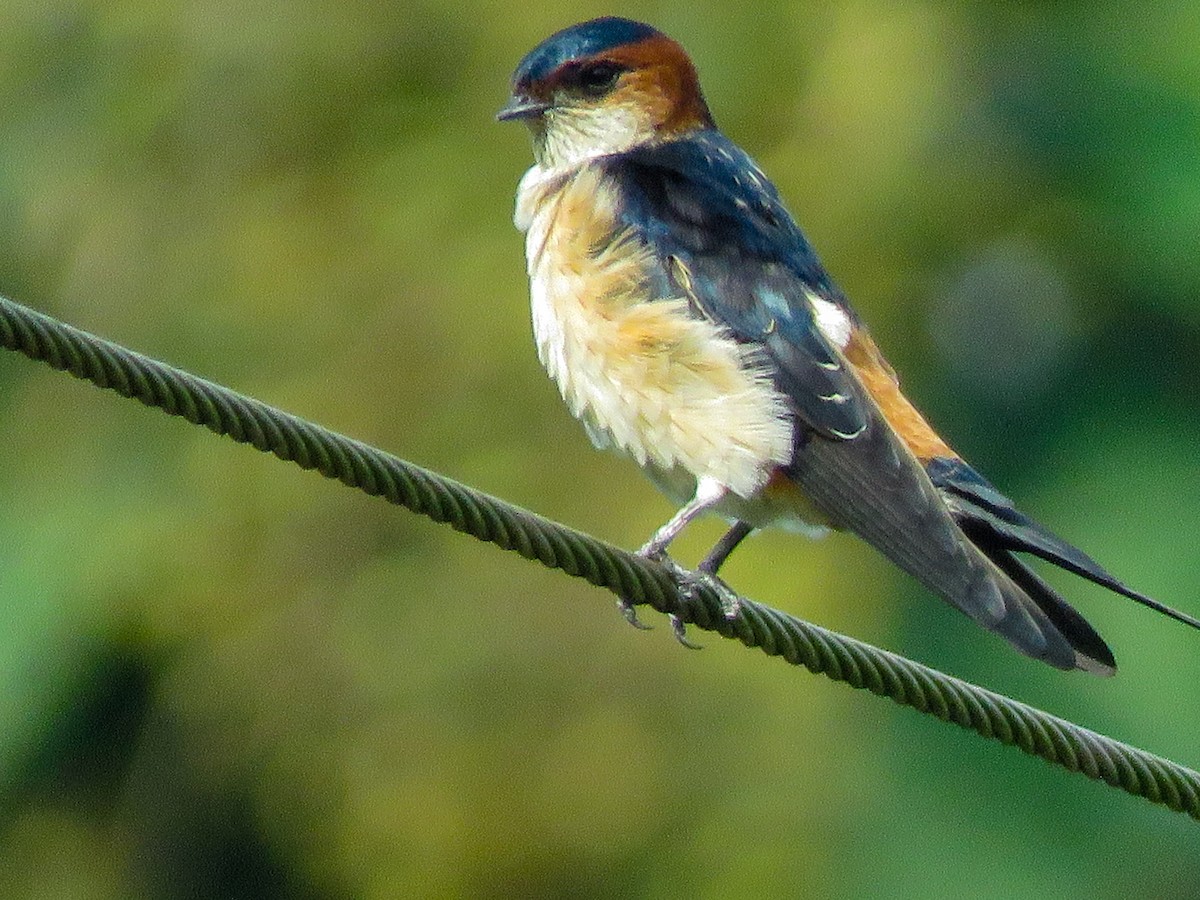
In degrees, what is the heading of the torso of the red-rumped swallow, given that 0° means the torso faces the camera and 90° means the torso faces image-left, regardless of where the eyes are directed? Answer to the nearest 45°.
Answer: approximately 90°
